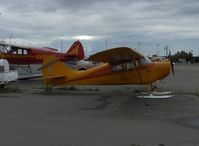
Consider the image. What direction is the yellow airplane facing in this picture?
to the viewer's right
